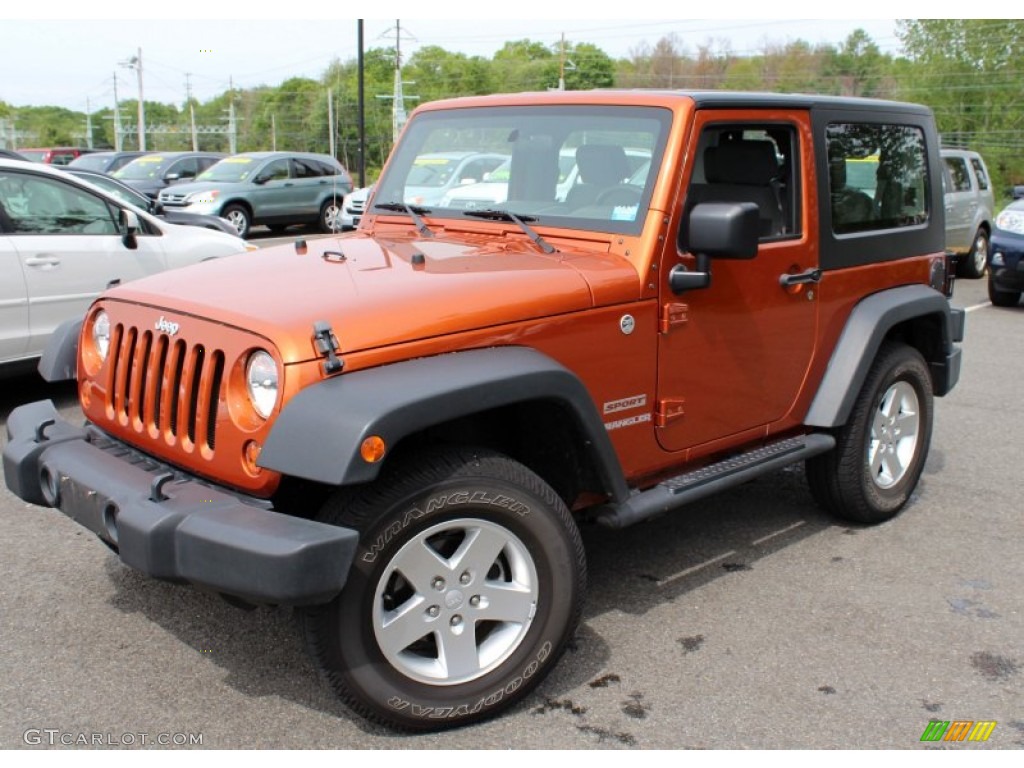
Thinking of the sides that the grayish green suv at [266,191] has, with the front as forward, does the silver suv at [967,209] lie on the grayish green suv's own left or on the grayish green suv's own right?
on the grayish green suv's own left

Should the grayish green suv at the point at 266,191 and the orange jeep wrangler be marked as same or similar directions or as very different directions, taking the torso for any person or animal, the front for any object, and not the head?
same or similar directions

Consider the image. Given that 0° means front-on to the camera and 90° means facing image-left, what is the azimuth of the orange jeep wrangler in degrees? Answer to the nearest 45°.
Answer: approximately 45°

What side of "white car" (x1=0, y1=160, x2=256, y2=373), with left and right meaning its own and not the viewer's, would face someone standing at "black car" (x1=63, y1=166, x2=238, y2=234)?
left

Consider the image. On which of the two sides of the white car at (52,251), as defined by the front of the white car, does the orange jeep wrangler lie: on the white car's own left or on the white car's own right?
on the white car's own right

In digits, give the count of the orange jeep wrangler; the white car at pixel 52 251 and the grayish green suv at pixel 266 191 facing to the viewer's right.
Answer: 1

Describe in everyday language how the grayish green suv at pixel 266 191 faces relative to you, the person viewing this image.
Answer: facing the viewer and to the left of the viewer

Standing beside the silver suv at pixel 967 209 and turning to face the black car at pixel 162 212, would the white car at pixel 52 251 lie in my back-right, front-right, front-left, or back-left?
front-left

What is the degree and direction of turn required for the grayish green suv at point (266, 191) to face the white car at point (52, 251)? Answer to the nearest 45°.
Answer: approximately 45° to its left

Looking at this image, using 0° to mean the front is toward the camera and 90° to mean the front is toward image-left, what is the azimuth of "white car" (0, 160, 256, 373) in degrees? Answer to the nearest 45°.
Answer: approximately 270°

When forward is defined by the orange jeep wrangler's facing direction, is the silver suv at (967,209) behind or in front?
behind

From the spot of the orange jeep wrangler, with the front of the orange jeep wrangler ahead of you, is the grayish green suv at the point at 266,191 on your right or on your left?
on your right

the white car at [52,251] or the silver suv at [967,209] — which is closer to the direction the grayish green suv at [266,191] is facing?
the white car
